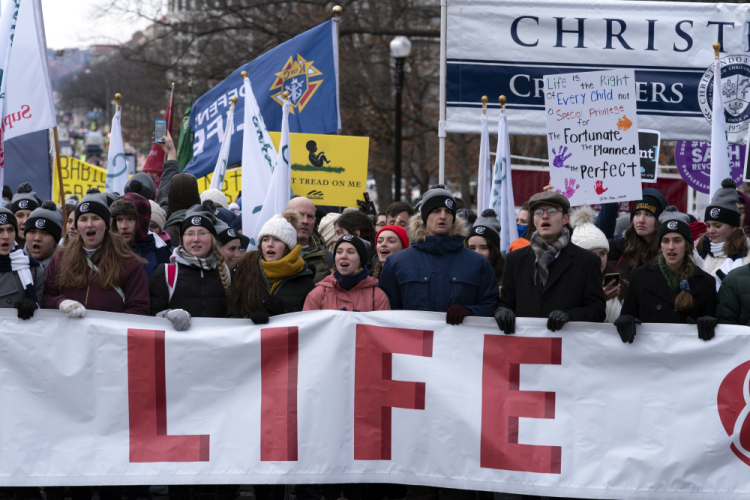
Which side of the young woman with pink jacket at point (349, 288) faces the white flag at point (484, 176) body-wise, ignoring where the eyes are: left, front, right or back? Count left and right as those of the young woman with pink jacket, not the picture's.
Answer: back

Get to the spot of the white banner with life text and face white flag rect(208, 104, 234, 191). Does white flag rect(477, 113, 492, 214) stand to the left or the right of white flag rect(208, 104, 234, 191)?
right

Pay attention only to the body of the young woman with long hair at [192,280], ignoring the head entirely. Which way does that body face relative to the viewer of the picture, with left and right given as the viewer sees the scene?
facing the viewer

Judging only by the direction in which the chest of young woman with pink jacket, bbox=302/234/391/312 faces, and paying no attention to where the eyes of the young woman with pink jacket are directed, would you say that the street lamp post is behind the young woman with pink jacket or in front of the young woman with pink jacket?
behind

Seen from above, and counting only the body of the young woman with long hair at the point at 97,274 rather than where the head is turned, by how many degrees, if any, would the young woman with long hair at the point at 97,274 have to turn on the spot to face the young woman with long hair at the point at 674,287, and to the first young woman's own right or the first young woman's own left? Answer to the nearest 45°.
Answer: approximately 90° to the first young woman's own left

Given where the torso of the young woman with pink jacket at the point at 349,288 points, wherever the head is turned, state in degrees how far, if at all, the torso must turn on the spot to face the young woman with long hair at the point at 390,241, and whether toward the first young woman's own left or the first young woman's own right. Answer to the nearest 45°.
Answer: approximately 180°

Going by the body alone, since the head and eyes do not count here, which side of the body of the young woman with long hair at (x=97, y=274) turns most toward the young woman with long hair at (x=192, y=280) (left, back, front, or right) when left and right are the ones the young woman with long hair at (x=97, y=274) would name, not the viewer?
left

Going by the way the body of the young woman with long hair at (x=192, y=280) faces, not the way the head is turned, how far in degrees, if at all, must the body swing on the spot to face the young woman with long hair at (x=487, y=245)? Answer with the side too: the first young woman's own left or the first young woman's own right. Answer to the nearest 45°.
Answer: approximately 90° to the first young woman's own left

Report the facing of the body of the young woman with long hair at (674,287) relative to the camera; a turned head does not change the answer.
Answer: toward the camera

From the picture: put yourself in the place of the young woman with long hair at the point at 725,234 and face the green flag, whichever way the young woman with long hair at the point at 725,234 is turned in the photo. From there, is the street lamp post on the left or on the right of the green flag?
right

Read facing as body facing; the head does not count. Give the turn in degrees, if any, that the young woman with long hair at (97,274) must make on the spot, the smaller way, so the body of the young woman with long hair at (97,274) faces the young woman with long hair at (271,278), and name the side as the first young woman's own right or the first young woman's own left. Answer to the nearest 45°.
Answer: approximately 90° to the first young woman's own left

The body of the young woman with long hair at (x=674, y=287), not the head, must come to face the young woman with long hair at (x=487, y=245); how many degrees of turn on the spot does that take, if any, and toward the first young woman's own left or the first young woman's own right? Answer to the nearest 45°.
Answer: approximately 135° to the first young woman's own right

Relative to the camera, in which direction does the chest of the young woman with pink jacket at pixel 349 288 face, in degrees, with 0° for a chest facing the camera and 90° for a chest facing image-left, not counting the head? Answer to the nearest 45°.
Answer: approximately 0°

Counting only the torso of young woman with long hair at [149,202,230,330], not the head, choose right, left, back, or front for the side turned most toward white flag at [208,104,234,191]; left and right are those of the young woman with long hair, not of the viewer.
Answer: back

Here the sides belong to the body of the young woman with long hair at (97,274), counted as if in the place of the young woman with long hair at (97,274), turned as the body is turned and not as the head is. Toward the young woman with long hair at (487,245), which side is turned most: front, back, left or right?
left
